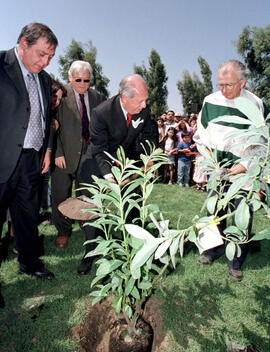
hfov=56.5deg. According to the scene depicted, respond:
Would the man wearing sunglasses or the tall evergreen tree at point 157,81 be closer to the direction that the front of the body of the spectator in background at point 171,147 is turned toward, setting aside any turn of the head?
the man wearing sunglasses

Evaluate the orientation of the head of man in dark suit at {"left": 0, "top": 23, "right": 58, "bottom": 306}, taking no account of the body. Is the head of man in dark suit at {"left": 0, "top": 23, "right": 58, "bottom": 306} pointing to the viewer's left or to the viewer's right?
to the viewer's right

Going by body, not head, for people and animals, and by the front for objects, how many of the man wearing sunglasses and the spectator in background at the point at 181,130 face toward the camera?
2

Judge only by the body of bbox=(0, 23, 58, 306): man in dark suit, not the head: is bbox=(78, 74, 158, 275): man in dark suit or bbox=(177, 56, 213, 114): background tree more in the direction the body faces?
the man in dark suit

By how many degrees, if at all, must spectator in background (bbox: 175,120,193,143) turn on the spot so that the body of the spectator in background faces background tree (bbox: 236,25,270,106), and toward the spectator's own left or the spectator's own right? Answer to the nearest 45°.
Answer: approximately 180°

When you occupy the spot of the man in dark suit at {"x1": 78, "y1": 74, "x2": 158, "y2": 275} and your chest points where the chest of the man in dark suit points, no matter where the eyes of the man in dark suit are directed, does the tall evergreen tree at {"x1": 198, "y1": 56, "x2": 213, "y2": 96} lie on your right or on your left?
on your left

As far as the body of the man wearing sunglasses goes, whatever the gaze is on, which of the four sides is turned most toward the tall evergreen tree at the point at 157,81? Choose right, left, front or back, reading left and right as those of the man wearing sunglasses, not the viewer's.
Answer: back

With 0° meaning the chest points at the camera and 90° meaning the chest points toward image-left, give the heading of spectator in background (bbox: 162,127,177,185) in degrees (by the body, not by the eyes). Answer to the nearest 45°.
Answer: approximately 0°

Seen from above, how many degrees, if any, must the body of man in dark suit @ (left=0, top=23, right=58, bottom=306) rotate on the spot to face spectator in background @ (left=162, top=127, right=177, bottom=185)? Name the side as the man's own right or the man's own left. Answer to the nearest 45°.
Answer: approximately 90° to the man's own left

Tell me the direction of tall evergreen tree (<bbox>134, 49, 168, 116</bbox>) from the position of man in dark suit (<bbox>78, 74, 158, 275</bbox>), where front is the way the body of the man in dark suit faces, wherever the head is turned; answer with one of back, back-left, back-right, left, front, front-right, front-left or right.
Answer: back-left
